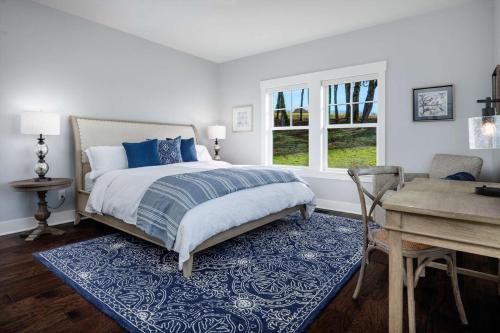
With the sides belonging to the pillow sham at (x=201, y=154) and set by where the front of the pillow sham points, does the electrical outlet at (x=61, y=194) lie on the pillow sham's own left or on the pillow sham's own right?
on the pillow sham's own right

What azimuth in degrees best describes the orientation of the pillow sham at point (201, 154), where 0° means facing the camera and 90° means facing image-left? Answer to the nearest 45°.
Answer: approximately 315°

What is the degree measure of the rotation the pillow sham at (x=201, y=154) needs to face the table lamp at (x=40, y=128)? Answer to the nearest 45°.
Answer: approximately 90° to its right

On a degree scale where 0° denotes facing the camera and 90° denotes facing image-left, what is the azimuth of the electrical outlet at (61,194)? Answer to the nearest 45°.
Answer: approximately 315°

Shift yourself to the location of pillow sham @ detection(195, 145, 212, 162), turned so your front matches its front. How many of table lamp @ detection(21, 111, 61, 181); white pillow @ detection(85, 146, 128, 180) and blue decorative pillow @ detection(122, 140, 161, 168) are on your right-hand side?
3

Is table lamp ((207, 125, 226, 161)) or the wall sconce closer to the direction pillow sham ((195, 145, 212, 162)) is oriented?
the wall sconce

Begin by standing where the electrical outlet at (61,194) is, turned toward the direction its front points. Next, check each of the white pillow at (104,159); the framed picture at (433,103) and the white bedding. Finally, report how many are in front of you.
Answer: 3

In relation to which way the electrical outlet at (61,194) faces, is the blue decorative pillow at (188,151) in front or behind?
in front

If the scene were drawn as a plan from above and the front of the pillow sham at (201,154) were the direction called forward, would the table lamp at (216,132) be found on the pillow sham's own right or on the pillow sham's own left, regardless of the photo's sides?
on the pillow sham's own left

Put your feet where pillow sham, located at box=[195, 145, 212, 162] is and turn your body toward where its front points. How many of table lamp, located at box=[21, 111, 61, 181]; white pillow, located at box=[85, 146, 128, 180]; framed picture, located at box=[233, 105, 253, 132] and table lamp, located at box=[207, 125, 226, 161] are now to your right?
2

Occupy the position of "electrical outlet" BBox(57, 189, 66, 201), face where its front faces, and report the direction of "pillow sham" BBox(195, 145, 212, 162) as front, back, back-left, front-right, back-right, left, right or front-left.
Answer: front-left
